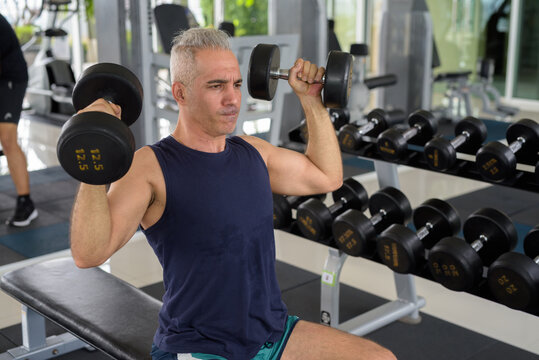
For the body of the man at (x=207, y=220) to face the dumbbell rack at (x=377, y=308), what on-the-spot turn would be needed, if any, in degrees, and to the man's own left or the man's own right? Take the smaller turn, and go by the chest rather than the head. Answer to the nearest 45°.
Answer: approximately 90° to the man's own left

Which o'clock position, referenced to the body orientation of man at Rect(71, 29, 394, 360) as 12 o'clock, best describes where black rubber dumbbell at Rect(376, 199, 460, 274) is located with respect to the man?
The black rubber dumbbell is roughly at 9 o'clock from the man.

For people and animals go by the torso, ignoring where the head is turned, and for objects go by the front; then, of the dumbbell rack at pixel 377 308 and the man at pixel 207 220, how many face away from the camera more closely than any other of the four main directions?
0

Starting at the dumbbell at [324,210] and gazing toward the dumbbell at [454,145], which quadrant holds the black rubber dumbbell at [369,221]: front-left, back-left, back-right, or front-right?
front-right

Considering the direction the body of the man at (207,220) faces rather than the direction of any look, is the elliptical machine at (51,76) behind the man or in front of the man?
behind

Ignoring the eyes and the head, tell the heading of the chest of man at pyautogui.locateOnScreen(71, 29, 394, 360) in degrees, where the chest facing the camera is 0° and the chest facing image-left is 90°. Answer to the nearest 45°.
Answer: approximately 315°

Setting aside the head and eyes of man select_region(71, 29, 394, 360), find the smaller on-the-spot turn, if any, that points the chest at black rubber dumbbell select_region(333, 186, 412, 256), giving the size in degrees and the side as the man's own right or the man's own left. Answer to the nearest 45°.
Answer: approximately 90° to the man's own left

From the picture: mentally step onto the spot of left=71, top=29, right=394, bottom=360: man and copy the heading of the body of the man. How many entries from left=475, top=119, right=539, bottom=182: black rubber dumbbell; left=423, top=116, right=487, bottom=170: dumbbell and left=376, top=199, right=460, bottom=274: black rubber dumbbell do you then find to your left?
3

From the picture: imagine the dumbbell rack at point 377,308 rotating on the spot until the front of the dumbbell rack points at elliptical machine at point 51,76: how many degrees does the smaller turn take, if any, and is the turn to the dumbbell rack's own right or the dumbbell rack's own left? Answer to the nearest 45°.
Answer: approximately 90° to the dumbbell rack's own right

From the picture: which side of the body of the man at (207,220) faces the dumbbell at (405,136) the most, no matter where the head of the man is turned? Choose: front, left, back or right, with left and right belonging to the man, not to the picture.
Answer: left

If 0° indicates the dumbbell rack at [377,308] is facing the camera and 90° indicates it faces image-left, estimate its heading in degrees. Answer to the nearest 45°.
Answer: approximately 45°

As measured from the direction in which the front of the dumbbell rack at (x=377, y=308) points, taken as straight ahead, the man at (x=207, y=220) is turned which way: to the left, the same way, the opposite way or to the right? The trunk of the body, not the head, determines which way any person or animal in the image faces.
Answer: to the left

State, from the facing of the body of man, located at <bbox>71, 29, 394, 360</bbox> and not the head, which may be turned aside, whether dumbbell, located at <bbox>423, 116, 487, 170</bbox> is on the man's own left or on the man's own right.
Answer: on the man's own left
